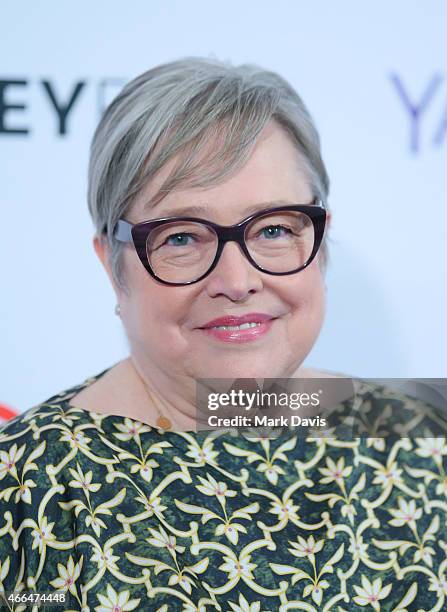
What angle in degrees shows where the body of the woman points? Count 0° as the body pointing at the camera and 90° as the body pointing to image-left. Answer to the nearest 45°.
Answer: approximately 0°
